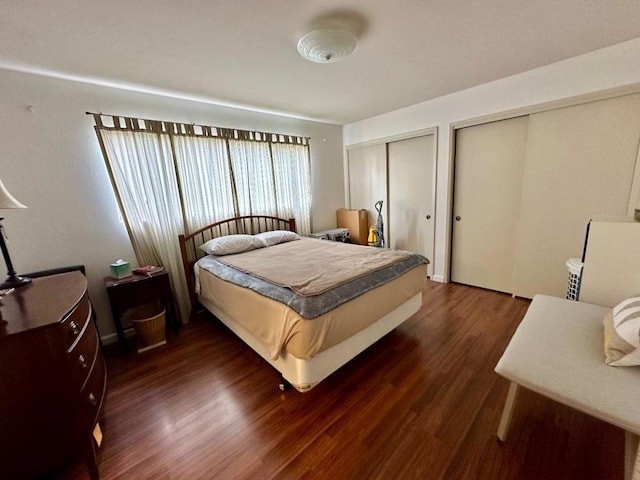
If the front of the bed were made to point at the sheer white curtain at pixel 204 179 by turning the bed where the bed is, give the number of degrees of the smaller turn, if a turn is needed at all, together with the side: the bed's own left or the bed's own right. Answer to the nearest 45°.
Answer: approximately 180°

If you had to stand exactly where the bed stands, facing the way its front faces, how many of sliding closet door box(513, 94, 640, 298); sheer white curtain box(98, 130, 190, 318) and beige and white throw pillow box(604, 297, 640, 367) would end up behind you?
1

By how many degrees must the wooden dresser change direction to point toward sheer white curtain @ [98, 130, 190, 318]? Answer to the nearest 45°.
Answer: approximately 45° to its left

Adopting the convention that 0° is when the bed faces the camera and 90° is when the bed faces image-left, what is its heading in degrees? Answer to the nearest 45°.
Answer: approximately 315°

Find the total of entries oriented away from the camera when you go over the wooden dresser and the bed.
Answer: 0

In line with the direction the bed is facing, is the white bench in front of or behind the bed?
in front

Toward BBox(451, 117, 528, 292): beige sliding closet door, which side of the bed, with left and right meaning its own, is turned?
left

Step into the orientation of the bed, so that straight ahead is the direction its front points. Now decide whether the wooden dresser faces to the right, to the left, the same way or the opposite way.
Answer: to the left

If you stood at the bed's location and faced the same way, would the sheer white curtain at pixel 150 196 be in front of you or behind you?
behind

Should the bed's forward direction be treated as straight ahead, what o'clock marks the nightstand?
The nightstand is roughly at 5 o'clock from the bed.

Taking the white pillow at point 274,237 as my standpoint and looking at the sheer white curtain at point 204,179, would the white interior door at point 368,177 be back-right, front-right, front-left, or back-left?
back-right

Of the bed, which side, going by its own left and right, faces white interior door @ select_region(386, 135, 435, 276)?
left

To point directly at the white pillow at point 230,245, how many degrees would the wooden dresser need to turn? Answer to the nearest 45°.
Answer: approximately 45° to its left

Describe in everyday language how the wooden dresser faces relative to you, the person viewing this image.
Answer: facing to the right of the viewer

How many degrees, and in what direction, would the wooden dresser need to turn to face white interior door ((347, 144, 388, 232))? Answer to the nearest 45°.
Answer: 0° — it already faces it

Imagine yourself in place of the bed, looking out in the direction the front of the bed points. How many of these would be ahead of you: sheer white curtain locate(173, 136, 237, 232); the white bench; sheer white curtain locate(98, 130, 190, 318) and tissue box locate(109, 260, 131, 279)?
1

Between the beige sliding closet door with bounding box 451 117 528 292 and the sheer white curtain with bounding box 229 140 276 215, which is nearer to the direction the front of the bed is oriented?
the beige sliding closet door

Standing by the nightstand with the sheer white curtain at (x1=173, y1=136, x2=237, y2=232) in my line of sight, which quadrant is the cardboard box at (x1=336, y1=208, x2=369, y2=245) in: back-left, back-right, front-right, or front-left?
front-right

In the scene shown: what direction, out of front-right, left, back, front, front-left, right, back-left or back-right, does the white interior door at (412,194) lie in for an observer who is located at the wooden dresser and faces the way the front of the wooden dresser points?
front
